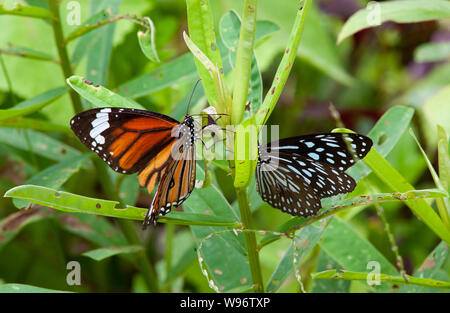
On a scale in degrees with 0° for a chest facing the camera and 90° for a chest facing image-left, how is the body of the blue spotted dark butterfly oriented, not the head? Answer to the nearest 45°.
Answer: approximately 90°

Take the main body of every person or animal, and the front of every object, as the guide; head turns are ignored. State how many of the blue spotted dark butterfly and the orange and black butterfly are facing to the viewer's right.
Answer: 1

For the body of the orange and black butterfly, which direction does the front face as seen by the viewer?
to the viewer's right

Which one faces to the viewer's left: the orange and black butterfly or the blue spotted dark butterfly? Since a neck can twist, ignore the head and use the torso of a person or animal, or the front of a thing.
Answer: the blue spotted dark butterfly

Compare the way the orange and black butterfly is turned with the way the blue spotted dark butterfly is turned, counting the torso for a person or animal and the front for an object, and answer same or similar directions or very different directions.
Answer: very different directions
